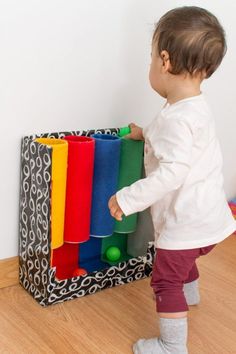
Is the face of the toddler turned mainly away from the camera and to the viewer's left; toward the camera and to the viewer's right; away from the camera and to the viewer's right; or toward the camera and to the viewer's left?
away from the camera and to the viewer's left

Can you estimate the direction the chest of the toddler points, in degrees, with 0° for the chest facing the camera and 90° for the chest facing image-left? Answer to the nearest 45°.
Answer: approximately 135°
